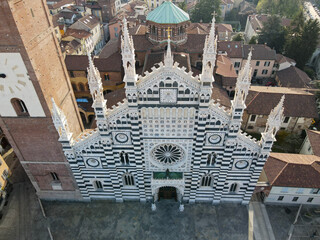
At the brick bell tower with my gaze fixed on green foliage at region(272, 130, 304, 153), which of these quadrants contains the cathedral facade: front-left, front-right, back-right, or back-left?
front-right

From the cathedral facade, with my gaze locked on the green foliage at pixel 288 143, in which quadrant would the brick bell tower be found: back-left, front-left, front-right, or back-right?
back-left

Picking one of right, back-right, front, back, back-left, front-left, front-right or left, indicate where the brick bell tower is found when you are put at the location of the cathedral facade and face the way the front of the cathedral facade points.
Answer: right

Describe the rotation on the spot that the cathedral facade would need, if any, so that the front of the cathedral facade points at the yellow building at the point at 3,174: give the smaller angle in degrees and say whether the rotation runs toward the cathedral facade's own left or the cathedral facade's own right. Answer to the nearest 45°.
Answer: approximately 90° to the cathedral facade's own right

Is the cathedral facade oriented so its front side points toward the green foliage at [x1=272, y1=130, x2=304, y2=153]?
no

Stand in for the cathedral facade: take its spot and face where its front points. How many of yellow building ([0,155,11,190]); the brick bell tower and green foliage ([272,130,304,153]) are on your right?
2

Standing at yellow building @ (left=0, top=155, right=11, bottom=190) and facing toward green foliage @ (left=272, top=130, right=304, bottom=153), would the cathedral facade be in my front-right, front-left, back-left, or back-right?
front-right

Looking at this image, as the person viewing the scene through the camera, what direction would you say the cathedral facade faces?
facing the viewer
